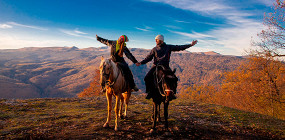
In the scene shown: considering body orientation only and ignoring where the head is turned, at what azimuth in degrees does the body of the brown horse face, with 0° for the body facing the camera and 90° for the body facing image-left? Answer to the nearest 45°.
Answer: approximately 45°

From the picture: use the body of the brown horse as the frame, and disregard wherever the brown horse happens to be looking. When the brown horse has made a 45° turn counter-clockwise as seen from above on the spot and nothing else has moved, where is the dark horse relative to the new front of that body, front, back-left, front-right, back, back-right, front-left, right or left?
left
